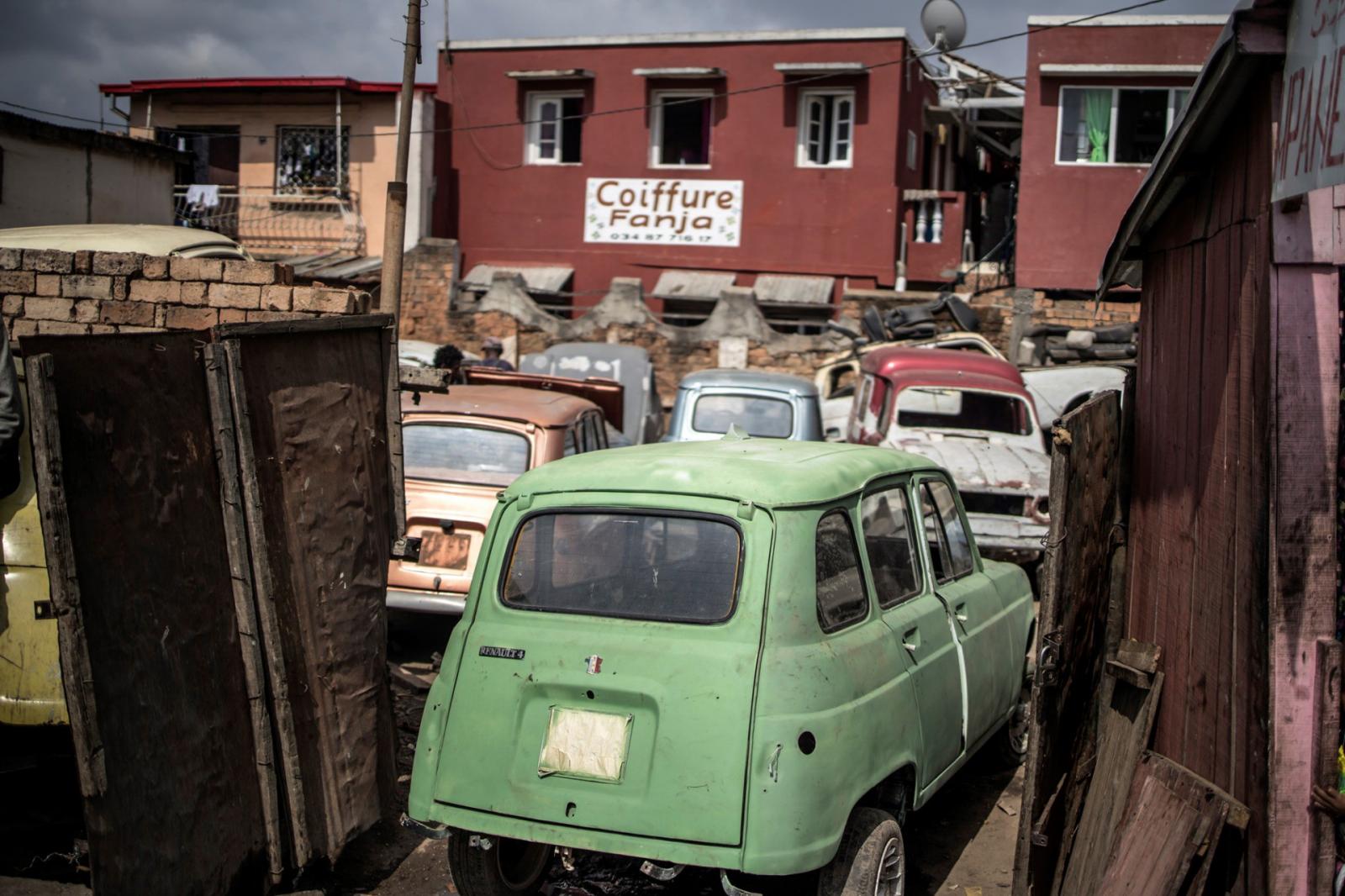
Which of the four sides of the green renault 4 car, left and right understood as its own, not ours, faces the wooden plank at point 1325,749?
right

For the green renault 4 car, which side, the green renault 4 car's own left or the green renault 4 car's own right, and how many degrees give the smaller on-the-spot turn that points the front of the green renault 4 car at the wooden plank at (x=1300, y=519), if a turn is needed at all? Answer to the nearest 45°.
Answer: approximately 90° to the green renault 4 car's own right

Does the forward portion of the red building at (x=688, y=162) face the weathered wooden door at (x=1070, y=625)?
yes

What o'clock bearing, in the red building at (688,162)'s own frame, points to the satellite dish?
The satellite dish is roughly at 9 o'clock from the red building.

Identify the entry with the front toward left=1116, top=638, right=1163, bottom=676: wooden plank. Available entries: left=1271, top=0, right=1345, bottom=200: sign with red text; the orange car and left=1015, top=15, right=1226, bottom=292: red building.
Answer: the red building

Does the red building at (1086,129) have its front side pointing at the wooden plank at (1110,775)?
yes

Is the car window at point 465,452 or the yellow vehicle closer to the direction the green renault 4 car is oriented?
the car window

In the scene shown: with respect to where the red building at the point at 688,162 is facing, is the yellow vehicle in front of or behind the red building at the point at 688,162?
in front

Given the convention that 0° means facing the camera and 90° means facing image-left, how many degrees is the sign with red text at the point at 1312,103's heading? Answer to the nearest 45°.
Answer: approximately 45°

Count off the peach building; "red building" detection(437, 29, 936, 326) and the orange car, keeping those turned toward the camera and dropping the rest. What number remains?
2

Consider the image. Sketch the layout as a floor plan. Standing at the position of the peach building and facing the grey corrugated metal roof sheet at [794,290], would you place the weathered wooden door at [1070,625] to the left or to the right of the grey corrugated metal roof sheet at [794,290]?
right

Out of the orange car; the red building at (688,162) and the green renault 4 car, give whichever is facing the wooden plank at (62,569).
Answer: the red building
